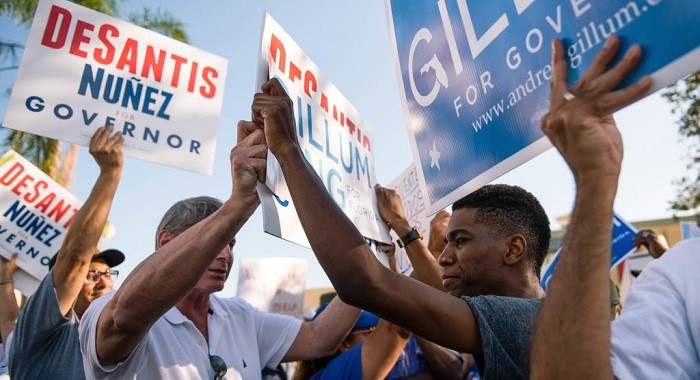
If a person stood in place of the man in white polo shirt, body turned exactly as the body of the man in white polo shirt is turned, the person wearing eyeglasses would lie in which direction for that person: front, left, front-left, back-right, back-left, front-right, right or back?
back

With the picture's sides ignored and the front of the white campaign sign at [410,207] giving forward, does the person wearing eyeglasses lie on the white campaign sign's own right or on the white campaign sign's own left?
on the white campaign sign's own right

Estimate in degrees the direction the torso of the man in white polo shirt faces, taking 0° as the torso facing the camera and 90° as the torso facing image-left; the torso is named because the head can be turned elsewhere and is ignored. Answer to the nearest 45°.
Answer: approximately 315°

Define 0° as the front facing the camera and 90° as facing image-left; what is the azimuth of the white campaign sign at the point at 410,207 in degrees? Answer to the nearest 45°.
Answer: approximately 0°

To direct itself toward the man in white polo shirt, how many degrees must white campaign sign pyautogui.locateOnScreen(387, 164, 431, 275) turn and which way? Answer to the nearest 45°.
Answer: approximately 45° to its right

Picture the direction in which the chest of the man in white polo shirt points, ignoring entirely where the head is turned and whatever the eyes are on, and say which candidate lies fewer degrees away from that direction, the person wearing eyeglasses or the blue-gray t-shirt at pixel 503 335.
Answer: the blue-gray t-shirt
